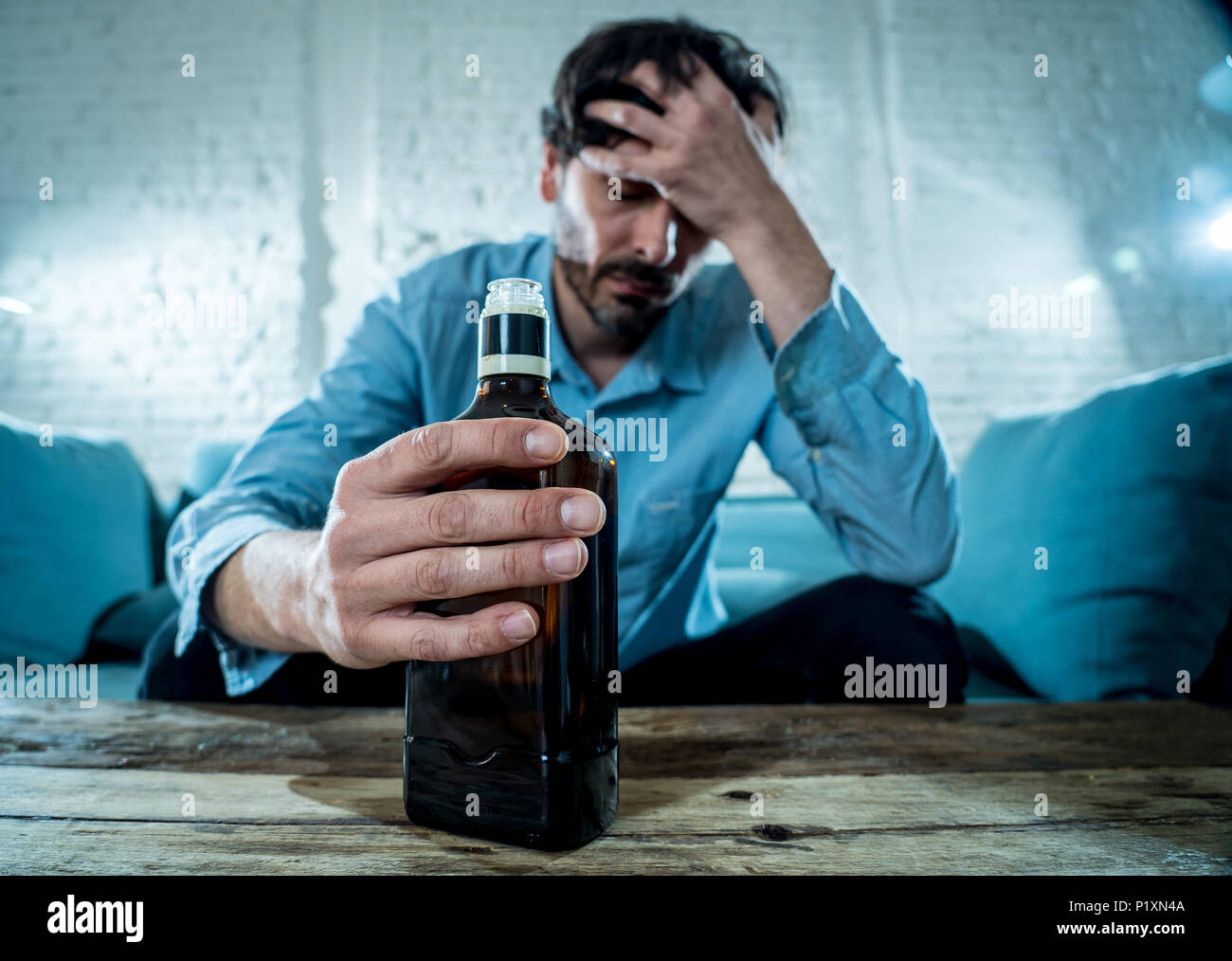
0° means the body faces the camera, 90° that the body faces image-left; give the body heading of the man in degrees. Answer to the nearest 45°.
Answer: approximately 0°

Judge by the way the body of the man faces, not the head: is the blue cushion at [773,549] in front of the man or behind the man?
behind
